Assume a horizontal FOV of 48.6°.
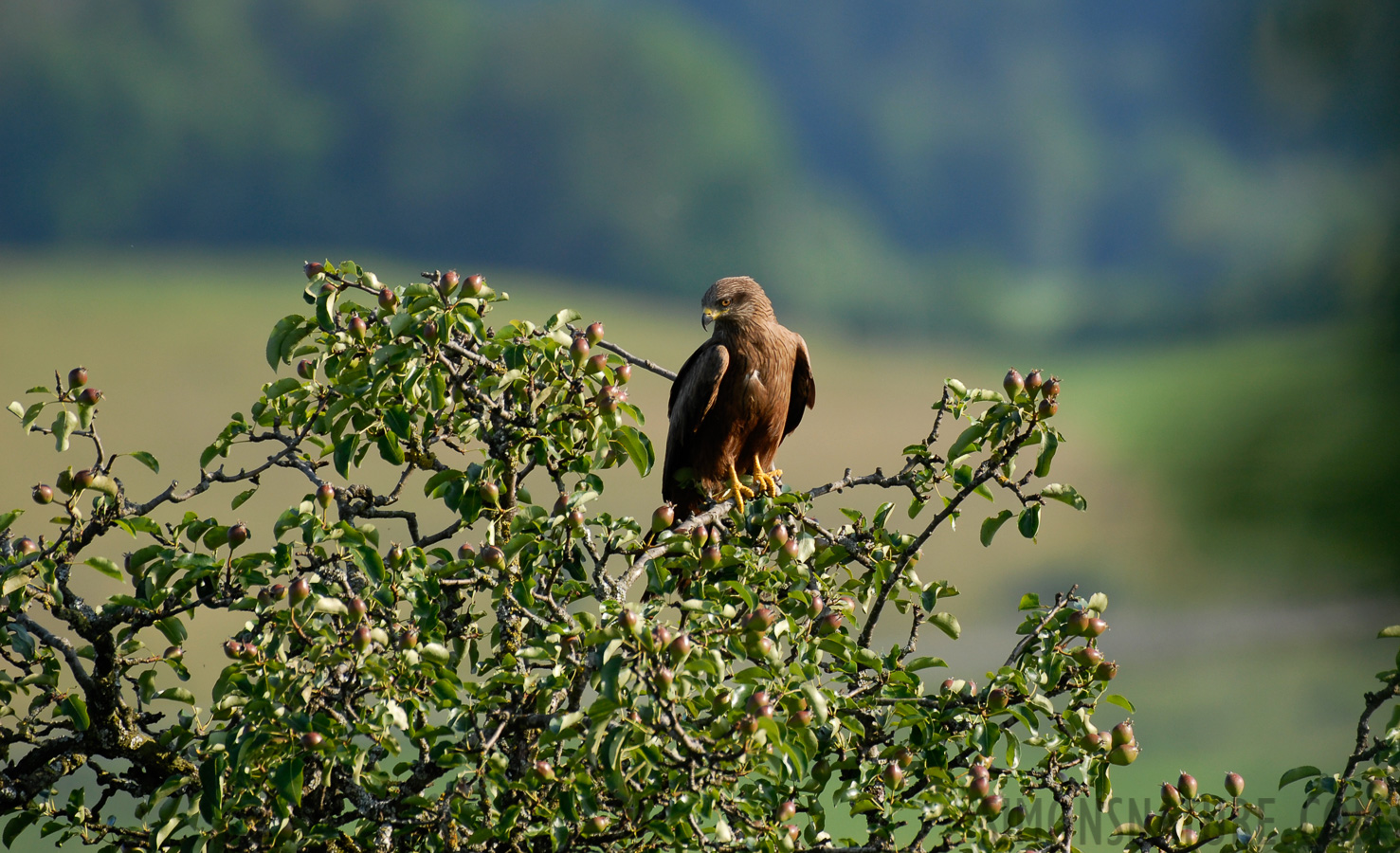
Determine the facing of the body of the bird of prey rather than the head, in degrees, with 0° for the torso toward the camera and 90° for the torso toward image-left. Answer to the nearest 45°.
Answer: approximately 315°
